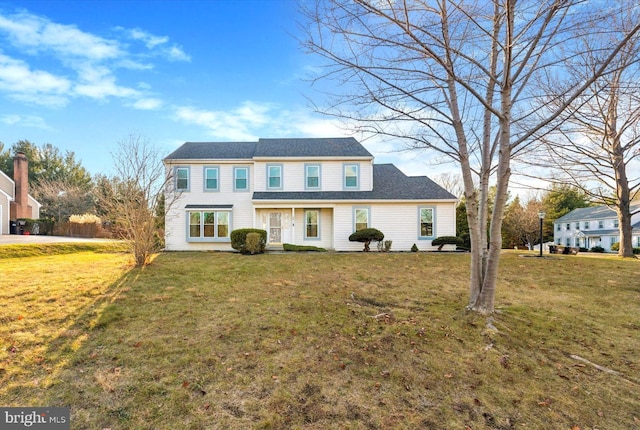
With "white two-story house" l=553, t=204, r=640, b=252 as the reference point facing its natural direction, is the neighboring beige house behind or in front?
in front

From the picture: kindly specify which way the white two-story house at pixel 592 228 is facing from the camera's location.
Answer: facing the viewer and to the left of the viewer

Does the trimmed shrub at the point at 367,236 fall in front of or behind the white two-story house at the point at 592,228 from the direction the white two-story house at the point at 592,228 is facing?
in front

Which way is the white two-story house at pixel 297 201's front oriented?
toward the camera

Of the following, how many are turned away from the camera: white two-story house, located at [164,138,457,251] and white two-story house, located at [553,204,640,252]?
0
